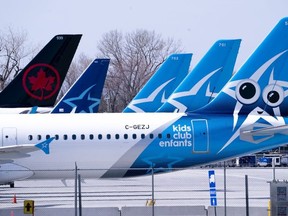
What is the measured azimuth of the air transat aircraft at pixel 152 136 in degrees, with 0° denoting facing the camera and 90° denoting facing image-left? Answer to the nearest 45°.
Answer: approximately 90°
